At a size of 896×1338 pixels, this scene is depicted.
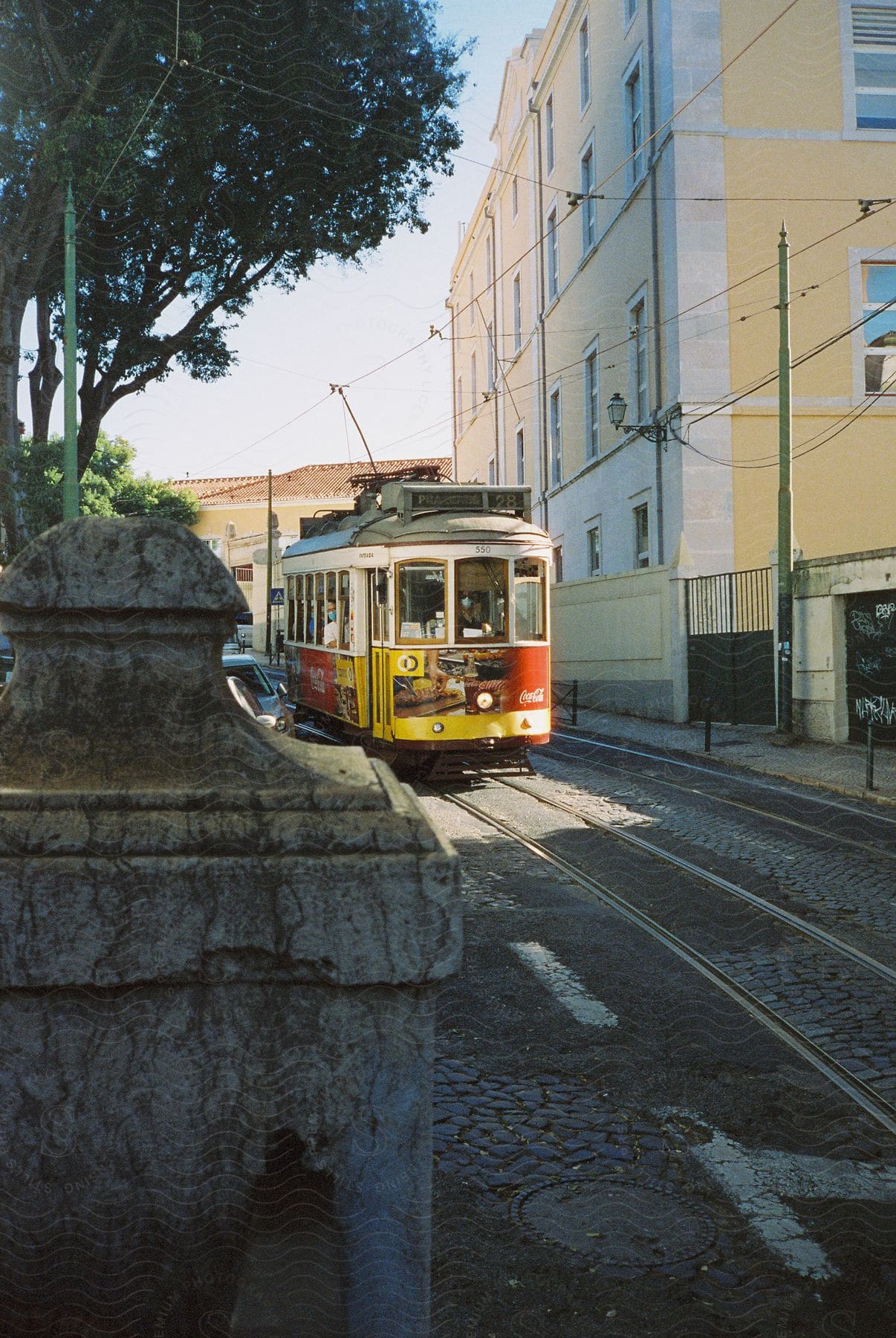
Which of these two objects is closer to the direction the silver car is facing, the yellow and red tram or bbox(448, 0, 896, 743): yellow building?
the yellow and red tram

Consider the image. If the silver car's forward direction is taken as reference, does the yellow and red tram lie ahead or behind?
ahead

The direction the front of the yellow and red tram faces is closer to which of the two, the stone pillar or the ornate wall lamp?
the stone pillar

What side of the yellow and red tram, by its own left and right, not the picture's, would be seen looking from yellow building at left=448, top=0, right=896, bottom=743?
left

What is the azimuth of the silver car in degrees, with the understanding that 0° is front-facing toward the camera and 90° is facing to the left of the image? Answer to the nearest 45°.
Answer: approximately 315°

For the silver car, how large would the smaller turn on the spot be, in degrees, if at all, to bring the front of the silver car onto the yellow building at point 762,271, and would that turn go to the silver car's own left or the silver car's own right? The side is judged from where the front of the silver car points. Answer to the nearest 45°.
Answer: approximately 90° to the silver car's own left

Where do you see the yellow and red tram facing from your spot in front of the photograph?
facing the viewer and to the right of the viewer

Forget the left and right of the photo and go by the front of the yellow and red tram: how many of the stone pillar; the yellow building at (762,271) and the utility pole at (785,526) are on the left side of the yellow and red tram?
2

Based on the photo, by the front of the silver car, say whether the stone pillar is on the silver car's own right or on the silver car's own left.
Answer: on the silver car's own right

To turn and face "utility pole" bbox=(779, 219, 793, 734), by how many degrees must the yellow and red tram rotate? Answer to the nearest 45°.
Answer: approximately 90° to its left

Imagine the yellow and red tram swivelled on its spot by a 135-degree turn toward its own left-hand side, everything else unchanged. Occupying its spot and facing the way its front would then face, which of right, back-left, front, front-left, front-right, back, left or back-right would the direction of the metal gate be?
front-right

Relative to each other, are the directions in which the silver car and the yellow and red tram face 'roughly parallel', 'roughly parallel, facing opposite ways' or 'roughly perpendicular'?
roughly parallel
